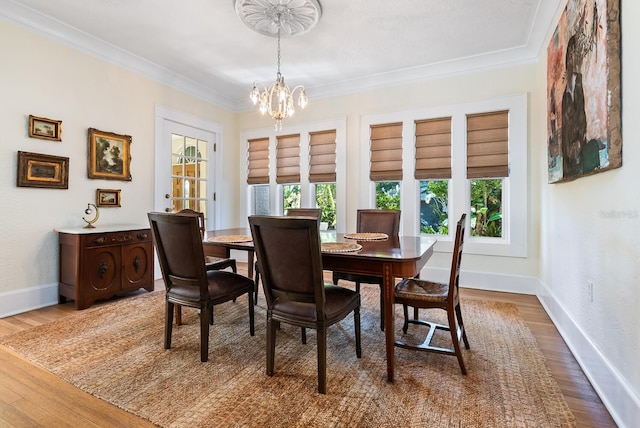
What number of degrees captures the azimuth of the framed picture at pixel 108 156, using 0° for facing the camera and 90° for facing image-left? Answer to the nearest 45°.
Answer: approximately 315°

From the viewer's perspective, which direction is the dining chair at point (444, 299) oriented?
to the viewer's left

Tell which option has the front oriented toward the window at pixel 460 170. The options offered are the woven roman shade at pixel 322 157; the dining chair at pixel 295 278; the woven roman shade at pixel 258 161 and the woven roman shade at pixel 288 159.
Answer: the dining chair

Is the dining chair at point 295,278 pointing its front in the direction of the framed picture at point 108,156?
no

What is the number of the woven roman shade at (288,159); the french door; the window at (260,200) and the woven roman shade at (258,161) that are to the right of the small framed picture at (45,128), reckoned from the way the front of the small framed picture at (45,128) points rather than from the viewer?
0

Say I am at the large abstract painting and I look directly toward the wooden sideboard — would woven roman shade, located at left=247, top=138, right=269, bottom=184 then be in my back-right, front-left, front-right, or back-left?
front-right

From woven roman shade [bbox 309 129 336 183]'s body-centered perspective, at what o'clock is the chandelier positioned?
The chandelier is roughly at 11 o'clock from the woven roman shade.

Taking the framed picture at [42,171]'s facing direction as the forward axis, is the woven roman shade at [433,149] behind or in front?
in front

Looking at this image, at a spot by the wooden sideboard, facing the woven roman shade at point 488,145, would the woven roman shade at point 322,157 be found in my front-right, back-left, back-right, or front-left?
front-left

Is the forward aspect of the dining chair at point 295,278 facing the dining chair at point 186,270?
no

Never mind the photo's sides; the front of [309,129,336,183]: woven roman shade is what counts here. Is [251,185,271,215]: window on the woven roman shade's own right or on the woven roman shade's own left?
on the woven roman shade's own right

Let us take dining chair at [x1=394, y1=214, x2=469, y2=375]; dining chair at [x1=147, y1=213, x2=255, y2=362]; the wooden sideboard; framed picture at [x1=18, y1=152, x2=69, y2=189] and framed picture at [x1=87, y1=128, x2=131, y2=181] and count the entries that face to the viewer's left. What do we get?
1

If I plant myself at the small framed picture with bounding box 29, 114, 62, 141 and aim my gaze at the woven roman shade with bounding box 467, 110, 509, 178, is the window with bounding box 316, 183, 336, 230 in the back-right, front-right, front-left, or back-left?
front-left

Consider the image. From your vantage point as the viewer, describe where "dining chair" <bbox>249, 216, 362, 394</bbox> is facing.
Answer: facing away from the viewer and to the right of the viewer

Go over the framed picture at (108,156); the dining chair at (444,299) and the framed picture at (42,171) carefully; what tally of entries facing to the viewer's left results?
1

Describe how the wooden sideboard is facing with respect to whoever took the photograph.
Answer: facing the viewer and to the right of the viewer

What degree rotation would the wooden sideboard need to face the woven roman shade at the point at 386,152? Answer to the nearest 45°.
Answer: approximately 45° to its left

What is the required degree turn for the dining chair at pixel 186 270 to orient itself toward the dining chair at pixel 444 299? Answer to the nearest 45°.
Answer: approximately 90° to its right

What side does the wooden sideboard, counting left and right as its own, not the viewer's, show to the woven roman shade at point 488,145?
front

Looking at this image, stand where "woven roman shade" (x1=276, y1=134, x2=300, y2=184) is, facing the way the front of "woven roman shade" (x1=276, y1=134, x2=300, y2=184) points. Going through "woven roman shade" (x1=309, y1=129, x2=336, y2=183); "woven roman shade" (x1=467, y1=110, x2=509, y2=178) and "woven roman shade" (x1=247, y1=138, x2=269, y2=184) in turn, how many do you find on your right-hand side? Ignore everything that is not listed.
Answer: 1
